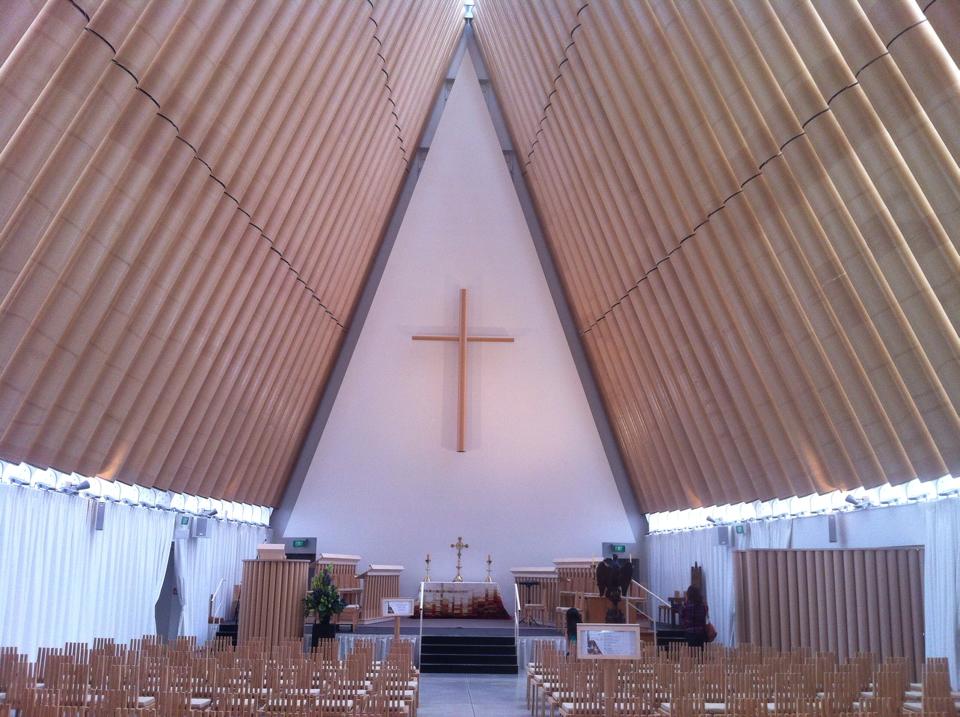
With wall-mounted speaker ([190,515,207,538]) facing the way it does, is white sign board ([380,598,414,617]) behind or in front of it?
in front

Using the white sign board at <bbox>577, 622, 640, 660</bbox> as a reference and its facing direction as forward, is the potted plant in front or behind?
behind

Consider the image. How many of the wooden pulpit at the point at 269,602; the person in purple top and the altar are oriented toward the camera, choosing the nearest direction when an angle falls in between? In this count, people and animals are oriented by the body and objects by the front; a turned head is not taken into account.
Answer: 2

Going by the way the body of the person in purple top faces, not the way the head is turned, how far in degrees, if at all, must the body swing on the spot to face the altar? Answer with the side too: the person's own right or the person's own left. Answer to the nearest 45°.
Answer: approximately 45° to the person's own left

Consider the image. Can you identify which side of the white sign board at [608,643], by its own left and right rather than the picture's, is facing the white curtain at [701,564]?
back

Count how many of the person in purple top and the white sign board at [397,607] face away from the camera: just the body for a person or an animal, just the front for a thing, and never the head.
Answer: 1

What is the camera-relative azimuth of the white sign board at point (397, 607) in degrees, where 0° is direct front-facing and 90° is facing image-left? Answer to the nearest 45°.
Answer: approximately 0°

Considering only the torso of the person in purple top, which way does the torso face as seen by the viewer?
away from the camera

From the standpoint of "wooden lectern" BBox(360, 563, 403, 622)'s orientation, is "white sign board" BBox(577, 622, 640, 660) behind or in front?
in front
